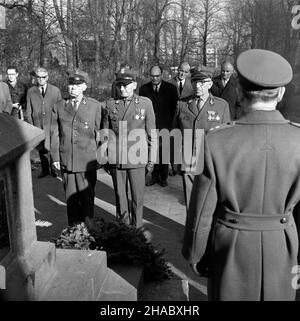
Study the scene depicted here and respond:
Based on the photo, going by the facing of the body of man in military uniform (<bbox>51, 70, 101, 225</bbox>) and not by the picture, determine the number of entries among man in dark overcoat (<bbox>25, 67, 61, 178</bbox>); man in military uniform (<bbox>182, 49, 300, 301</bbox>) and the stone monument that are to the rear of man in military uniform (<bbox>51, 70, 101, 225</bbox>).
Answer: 1

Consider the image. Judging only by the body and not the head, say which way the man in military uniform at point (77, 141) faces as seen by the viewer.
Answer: toward the camera

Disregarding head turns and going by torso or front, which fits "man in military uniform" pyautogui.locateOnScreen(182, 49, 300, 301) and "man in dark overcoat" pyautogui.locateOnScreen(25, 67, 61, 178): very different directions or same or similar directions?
very different directions

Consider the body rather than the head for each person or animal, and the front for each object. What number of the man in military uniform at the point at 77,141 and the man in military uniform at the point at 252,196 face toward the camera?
1

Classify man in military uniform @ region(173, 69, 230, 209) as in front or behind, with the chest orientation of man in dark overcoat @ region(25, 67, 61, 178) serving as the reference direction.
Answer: in front

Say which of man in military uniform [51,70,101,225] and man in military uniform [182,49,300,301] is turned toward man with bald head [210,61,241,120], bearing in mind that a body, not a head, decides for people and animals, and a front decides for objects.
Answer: man in military uniform [182,49,300,301]

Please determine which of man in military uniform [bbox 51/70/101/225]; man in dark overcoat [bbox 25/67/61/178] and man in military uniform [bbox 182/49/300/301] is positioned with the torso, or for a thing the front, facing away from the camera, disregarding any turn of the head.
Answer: man in military uniform [bbox 182/49/300/301]

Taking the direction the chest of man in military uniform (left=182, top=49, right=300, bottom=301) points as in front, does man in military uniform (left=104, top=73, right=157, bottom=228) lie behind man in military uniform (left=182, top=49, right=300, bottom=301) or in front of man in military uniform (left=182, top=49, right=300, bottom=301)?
in front

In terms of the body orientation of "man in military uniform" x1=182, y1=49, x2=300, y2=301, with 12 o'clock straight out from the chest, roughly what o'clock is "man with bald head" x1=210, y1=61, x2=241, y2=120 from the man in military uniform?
The man with bald head is roughly at 12 o'clock from the man in military uniform.

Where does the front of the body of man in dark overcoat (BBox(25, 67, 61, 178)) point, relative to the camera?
toward the camera

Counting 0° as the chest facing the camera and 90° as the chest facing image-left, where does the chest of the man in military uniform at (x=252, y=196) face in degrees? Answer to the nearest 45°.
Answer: approximately 180°

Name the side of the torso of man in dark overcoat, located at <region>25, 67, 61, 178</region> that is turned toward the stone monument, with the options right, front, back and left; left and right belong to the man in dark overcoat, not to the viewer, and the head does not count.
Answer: front

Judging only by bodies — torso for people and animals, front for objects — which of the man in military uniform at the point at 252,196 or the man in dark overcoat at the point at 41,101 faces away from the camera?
the man in military uniform

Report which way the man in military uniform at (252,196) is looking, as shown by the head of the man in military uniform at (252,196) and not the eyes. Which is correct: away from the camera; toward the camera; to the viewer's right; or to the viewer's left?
away from the camera

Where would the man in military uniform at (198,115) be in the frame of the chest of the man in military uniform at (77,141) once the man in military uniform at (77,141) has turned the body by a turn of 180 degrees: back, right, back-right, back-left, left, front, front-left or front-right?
right

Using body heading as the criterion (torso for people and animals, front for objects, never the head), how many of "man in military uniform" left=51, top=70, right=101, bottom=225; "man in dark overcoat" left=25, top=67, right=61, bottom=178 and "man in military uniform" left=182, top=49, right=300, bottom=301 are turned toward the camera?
2
